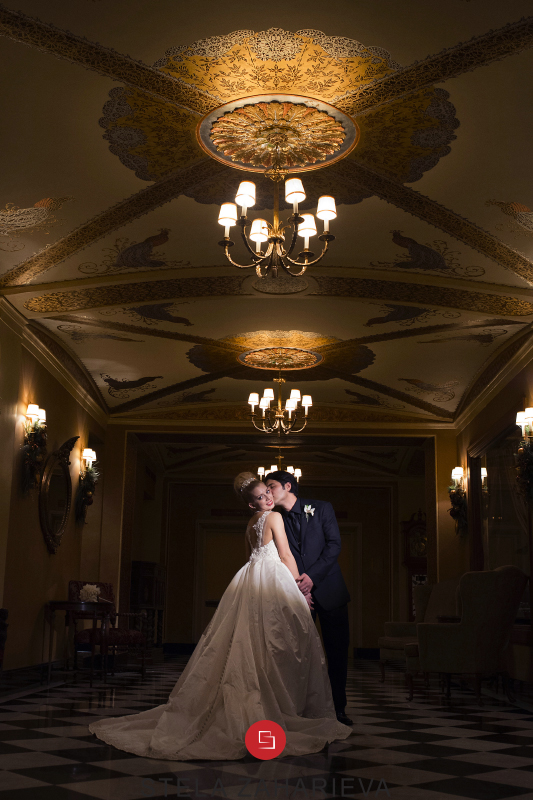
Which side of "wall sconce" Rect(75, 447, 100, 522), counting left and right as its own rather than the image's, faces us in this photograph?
right

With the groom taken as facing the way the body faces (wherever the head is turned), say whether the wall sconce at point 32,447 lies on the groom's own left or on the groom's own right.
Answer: on the groom's own right

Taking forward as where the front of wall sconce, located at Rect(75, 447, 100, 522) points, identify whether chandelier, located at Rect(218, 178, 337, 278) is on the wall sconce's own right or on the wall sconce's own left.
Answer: on the wall sconce's own right

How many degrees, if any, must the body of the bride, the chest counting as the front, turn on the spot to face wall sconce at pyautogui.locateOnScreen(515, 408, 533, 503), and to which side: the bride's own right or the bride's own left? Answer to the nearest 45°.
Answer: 0° — they already face it

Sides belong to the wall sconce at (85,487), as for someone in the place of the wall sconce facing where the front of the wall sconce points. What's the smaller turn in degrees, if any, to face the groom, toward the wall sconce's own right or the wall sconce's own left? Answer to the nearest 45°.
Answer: approximately 90° to the wall sconce's own right

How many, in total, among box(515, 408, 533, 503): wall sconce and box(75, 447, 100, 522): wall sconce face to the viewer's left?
1

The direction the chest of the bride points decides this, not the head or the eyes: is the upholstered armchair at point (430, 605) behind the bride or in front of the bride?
in front

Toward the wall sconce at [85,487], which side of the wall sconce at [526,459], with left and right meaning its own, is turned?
front

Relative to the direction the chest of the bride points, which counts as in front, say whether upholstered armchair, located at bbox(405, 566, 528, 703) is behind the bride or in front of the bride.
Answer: in front

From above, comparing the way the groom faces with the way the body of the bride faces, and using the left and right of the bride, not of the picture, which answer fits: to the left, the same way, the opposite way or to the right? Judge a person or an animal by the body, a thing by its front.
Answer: the opposite way

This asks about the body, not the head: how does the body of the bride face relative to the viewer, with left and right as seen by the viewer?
facing away from the viewer and to the right of the viewer

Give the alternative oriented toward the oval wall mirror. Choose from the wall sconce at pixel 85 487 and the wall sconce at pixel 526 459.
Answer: the wall sconce at pixel 526 459
